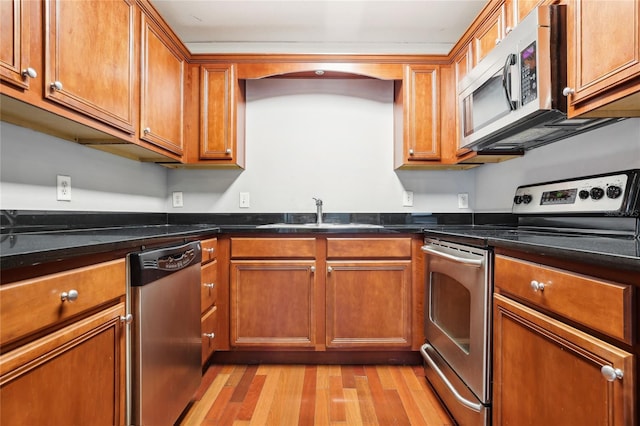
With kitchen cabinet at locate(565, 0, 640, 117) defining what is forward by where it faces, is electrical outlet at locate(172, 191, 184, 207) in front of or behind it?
in front

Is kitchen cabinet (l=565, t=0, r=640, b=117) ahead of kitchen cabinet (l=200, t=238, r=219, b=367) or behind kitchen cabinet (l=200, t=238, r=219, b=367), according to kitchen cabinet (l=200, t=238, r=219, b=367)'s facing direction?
ahead

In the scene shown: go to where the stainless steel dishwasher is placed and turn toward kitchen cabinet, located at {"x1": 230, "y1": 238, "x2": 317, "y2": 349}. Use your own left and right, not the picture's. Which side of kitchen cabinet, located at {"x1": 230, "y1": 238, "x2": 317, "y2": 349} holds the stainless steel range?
right

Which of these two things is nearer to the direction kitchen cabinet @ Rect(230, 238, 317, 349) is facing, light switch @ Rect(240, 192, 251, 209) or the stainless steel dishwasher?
the stainless steel dishwasher

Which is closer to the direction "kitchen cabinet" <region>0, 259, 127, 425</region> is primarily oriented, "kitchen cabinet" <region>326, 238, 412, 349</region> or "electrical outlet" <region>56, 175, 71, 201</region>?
the kitchen cabinet

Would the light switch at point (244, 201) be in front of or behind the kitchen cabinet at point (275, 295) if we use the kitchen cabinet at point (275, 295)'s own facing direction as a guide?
behind

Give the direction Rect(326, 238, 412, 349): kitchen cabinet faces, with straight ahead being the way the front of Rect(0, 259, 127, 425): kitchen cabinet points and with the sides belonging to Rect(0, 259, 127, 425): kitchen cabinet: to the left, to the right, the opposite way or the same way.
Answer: to the right

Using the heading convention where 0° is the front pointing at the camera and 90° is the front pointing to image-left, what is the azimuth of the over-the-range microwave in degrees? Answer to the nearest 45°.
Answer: approximately 45°

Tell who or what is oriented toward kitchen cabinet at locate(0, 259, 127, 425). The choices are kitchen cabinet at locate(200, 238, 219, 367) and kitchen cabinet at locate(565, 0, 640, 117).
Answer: kitchen cabinet at locate(565, 0, 640, 117)

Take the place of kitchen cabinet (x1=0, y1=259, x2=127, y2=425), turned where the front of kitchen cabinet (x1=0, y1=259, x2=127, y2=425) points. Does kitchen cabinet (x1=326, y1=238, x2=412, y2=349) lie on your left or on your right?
on your left

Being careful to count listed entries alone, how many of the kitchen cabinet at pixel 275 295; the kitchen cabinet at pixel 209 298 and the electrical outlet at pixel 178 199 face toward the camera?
2

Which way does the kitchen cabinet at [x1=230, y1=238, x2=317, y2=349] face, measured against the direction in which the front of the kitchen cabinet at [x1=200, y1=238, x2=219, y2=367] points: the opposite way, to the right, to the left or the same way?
to the right

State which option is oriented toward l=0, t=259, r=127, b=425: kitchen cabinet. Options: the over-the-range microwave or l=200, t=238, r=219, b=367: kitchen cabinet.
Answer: the over-the-range microwave
